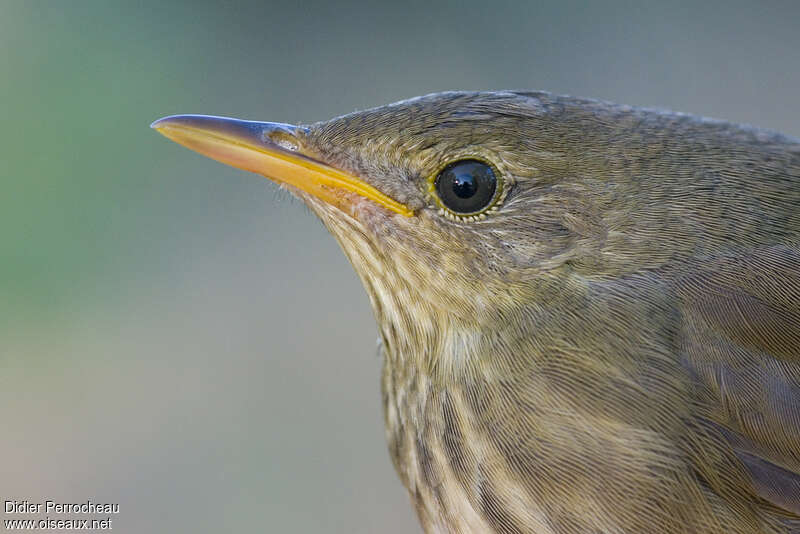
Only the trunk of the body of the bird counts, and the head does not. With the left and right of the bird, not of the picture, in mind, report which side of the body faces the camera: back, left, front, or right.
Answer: left
